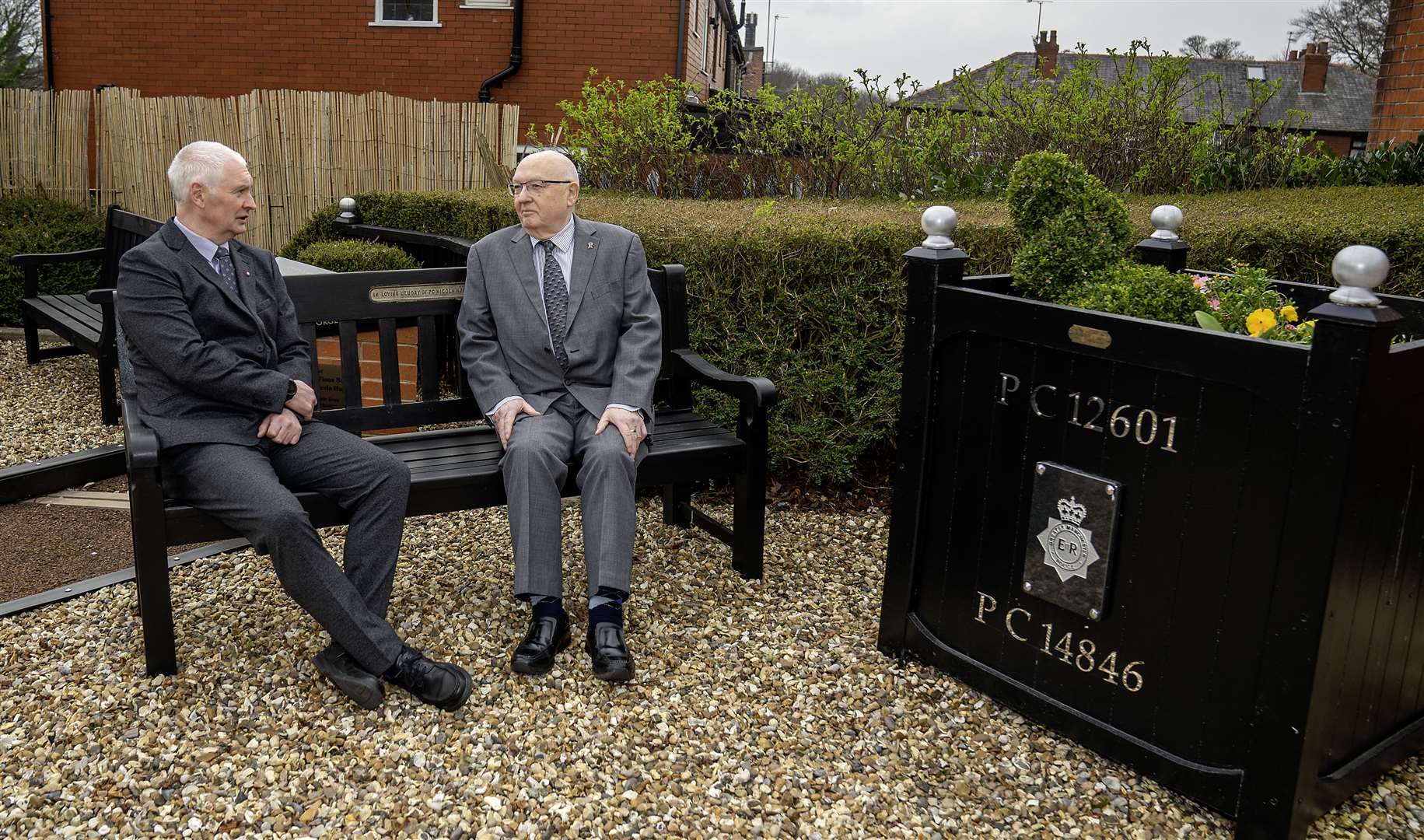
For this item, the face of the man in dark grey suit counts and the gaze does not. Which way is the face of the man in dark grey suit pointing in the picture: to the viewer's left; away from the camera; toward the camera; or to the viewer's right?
to the viewer's right

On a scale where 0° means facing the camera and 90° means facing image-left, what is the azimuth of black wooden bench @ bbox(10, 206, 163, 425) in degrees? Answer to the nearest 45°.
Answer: approximately 45°

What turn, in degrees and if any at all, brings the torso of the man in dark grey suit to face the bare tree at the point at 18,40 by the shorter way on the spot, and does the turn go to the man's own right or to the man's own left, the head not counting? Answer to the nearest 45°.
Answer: approximately 135° to the man's own left

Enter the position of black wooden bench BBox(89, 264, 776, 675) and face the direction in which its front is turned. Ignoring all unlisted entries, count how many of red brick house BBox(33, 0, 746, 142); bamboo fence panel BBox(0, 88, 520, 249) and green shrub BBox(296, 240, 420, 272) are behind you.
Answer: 3

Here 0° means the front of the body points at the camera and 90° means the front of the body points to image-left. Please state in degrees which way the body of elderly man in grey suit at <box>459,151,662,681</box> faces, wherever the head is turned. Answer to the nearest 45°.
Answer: approximately 0°

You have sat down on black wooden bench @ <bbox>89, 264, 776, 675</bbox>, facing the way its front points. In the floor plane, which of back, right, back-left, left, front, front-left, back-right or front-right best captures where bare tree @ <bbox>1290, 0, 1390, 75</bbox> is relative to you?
back-left

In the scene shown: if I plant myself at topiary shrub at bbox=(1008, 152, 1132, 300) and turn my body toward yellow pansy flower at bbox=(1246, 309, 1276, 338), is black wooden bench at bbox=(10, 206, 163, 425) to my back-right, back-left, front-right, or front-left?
back-right

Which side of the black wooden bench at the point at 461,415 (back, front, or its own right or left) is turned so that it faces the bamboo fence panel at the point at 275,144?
back

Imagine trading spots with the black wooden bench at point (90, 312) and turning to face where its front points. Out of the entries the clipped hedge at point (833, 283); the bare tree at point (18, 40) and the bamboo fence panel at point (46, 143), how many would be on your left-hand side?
1
